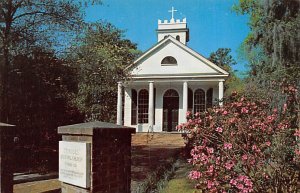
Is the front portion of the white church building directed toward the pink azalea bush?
yes

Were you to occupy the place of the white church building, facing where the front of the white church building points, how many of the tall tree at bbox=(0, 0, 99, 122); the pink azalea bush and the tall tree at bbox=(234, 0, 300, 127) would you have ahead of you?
3

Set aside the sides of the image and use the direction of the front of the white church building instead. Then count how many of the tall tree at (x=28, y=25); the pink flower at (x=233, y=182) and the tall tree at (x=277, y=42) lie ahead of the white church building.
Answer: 3

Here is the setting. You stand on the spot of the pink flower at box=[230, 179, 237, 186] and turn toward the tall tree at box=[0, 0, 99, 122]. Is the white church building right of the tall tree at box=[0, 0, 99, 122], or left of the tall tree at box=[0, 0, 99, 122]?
right

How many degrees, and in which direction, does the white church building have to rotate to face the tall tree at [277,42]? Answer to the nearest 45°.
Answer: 0° — it already faces it

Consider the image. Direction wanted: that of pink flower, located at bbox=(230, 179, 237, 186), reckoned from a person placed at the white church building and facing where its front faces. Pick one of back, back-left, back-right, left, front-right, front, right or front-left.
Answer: front

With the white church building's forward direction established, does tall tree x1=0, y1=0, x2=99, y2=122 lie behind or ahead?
ahead

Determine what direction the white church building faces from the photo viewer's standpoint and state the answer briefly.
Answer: facing the viewer
